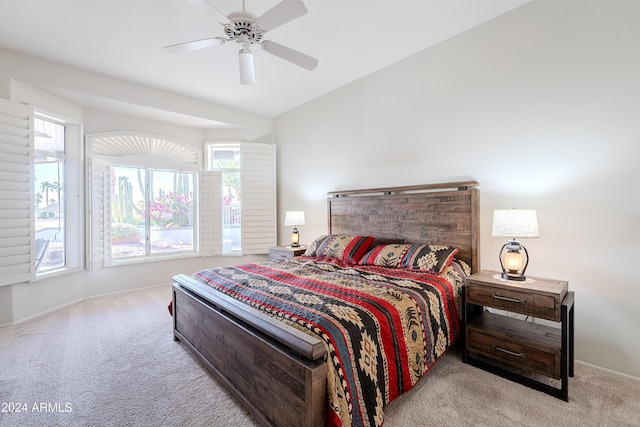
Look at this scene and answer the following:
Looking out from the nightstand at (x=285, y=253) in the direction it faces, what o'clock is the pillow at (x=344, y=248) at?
The pillow is roughly at 9 o'clock from the nightstand.

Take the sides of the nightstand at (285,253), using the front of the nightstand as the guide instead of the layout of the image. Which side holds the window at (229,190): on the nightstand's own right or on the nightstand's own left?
on the nightstand's own right

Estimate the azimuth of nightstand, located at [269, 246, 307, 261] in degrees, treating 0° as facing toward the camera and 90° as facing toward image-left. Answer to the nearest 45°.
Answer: approximately 45°

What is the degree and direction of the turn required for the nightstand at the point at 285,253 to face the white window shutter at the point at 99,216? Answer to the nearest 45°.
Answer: approximately 45° to its right

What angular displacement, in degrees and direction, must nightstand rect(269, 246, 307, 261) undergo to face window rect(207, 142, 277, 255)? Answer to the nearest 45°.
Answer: approximately 90° to its right

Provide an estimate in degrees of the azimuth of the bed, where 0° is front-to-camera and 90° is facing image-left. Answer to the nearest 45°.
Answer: approximately 45°

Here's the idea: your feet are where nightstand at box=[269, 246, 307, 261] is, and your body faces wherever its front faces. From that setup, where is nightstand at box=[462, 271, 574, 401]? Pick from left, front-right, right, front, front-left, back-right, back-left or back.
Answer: left

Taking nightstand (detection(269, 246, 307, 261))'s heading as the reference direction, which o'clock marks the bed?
The bed is roughly at 10 o'clock from the nightstand.
